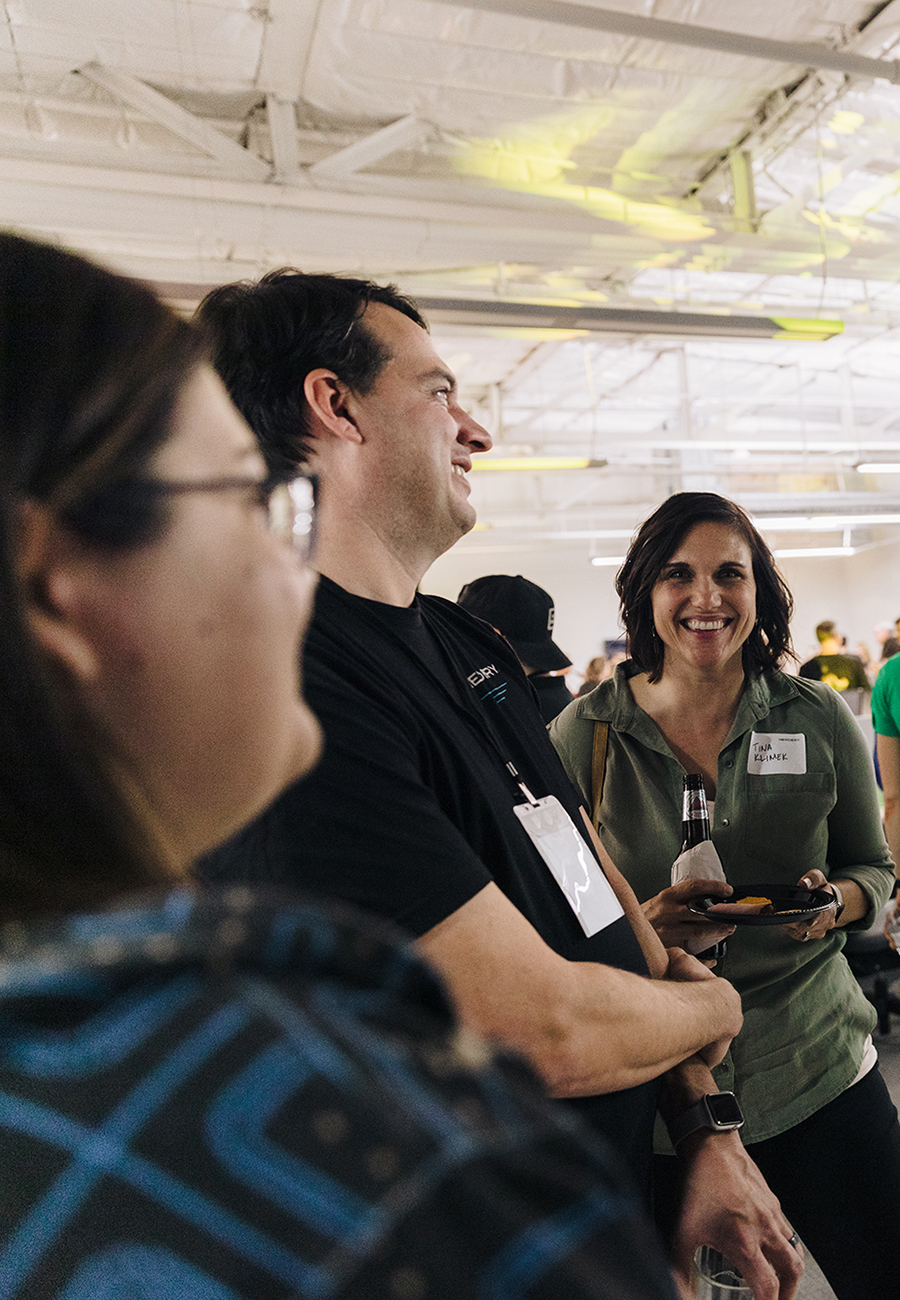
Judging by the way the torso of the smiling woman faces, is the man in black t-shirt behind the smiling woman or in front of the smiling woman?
in front

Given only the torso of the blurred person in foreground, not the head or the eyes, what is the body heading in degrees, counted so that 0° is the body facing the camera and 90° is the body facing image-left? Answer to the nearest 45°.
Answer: approximately 225°

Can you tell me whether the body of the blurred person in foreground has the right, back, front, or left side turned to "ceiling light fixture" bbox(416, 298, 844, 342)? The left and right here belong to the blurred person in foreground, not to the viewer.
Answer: front

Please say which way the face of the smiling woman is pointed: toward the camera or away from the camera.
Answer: toward the camera

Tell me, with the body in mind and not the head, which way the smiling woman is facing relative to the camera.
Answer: toward the camera

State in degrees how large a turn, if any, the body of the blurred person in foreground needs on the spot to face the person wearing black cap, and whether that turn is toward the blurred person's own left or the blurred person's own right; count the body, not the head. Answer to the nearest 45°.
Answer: approximately 45° to the blurred person's own left

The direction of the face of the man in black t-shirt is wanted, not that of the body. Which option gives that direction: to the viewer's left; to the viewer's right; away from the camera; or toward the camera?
to the viewer's right

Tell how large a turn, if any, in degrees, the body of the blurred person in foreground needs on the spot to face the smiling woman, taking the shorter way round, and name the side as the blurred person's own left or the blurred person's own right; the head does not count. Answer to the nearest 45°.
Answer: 0° — they already face them

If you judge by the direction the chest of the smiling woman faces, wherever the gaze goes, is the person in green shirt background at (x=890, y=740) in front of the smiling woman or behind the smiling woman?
behind

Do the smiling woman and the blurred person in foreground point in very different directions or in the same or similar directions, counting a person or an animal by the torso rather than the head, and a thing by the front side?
very different directions

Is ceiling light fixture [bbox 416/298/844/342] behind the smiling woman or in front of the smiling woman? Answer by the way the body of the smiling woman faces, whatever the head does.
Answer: behind

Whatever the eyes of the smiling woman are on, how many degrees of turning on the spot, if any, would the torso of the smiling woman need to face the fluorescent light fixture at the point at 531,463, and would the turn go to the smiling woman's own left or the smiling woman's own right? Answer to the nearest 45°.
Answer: approximately 180°

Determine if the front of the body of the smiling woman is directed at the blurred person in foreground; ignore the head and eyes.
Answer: yes

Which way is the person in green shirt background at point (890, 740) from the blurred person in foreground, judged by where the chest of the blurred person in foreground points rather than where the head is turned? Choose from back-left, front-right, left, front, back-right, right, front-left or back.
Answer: front

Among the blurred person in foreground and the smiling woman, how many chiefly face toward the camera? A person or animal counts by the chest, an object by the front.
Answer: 1

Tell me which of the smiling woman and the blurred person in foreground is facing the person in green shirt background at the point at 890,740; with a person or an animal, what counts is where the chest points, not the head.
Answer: the blurred person in foreground
